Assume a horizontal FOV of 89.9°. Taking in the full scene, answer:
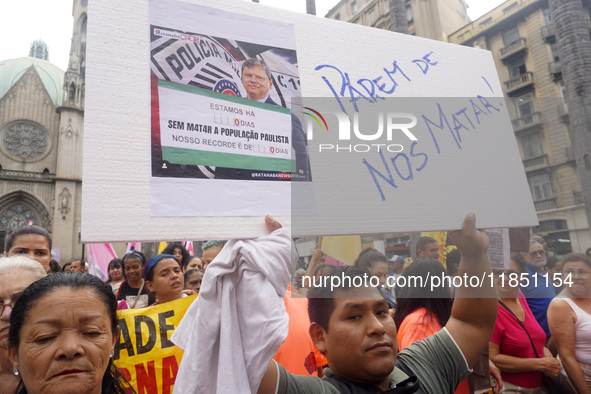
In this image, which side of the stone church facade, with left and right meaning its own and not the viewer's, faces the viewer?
front

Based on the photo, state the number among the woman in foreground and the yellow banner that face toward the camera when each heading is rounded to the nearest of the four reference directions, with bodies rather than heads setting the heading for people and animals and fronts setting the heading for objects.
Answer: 2

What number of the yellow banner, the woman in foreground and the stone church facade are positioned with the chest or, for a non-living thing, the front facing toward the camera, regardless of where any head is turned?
3

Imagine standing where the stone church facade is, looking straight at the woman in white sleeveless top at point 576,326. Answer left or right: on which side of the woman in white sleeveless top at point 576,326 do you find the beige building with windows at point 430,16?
left

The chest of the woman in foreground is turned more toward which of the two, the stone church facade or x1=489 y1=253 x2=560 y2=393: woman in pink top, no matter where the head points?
the woman in pink top

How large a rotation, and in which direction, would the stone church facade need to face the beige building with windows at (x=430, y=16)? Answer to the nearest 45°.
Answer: approximately 45° to its left

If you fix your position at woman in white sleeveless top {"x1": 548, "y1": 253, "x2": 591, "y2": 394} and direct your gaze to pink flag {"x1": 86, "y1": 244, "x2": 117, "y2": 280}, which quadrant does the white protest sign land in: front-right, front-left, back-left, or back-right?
front-left

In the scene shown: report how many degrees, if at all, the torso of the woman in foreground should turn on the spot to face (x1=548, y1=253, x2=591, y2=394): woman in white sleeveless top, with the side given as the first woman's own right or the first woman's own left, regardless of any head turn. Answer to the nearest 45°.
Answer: approximately 90° to the first woman's own left

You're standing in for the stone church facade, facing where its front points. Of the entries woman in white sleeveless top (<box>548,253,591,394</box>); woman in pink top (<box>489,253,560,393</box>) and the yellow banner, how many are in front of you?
3

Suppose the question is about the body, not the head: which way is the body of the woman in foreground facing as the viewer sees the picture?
toward the camera

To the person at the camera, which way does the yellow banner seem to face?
facing the viewer

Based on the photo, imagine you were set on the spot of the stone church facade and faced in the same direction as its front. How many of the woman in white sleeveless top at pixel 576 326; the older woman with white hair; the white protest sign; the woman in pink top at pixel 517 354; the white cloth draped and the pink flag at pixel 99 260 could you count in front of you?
6

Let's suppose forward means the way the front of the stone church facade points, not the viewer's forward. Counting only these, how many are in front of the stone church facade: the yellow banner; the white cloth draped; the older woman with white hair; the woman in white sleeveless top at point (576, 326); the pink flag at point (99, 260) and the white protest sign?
6

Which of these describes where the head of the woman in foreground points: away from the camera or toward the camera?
toward the camera

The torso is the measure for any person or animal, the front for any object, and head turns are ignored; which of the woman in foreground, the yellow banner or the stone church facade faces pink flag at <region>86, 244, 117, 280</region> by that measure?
the stone church facade
